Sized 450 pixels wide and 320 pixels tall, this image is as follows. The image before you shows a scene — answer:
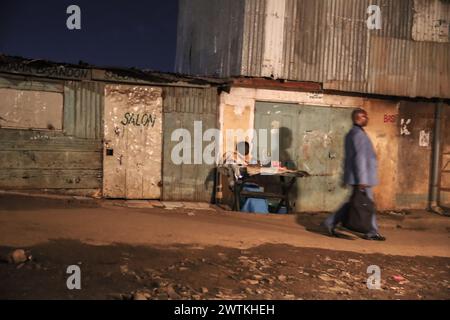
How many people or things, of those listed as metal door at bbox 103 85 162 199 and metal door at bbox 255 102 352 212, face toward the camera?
2

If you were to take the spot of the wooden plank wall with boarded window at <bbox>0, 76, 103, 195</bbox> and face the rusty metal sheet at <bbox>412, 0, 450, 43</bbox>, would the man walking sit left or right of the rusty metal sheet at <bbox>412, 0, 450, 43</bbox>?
right

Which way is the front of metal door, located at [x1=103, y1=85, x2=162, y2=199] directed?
toward the camera

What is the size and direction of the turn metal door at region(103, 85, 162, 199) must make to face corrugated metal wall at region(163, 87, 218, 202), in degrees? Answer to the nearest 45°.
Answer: approximately 90° to its left

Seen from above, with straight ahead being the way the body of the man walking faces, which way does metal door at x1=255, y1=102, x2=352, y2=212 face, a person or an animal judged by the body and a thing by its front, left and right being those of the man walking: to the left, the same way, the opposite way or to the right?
to the right

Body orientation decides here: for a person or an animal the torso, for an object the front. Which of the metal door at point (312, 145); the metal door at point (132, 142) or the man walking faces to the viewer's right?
the man walking

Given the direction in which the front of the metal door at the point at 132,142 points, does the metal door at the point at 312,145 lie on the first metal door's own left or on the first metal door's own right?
on the first metal door's own left

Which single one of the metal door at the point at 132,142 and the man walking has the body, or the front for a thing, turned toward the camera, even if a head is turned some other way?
the metal door

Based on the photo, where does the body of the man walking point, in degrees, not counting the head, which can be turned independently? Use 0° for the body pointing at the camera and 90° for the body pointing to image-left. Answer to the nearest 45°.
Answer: approximately 270°

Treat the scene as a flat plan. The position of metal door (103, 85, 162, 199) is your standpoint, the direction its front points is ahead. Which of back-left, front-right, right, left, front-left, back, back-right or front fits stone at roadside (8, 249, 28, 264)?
front

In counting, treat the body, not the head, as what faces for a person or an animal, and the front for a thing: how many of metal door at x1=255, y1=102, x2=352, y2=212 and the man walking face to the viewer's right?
1

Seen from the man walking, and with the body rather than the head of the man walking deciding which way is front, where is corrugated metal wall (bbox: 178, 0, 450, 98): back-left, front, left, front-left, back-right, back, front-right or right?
left

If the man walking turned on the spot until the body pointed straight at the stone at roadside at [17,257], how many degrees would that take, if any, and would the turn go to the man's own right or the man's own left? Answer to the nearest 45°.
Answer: approximately 135° to the man's own right

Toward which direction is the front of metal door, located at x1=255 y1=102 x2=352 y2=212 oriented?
toward the camera

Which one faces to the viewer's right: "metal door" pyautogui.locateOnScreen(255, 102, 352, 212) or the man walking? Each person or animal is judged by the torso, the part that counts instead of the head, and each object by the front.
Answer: the man walking
